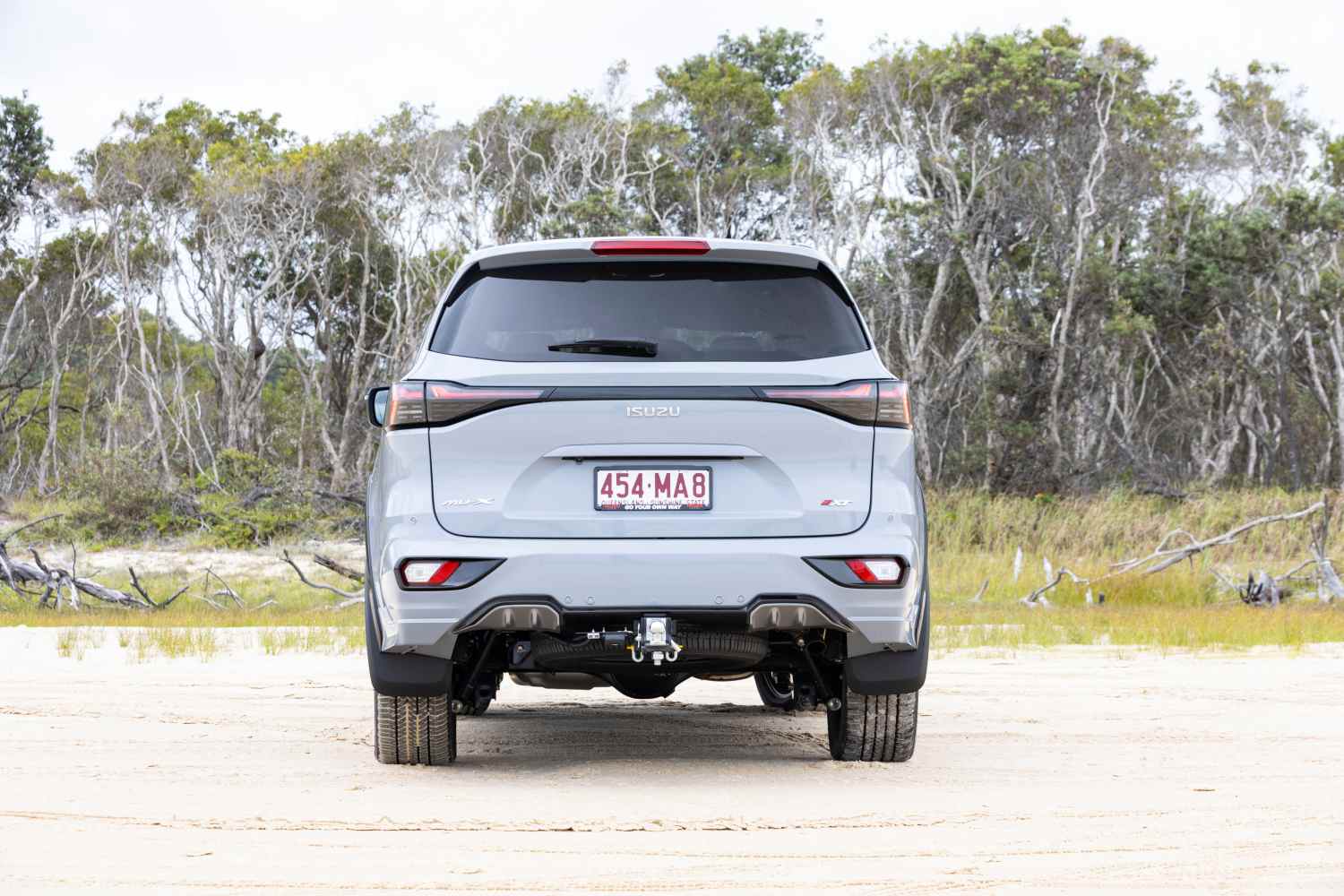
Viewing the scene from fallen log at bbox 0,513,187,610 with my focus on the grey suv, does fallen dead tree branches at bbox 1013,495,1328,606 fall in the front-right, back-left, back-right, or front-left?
front-left

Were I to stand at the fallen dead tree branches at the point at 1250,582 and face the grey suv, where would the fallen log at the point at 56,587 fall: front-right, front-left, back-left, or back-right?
front-right

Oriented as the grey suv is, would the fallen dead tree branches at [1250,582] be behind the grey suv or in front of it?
in front

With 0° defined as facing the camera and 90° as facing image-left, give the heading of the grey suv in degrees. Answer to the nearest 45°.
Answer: approximately 180°

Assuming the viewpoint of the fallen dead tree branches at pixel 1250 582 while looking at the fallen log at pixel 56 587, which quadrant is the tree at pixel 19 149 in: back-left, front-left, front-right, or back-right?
front-right

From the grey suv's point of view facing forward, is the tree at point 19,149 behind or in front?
in front

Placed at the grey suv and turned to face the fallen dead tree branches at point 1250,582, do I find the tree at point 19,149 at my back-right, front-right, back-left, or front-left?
front-left

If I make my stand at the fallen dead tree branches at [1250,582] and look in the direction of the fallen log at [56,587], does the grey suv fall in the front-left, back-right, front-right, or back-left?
front-left

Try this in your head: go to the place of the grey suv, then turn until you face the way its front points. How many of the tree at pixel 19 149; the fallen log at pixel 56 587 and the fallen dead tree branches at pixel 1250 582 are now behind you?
0

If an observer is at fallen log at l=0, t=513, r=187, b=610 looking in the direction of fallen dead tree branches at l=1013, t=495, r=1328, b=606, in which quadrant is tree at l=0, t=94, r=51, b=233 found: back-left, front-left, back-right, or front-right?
back-left

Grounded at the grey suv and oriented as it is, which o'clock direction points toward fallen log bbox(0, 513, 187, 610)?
The fallen log is roughly at 11 o'clock from the grey suv.
